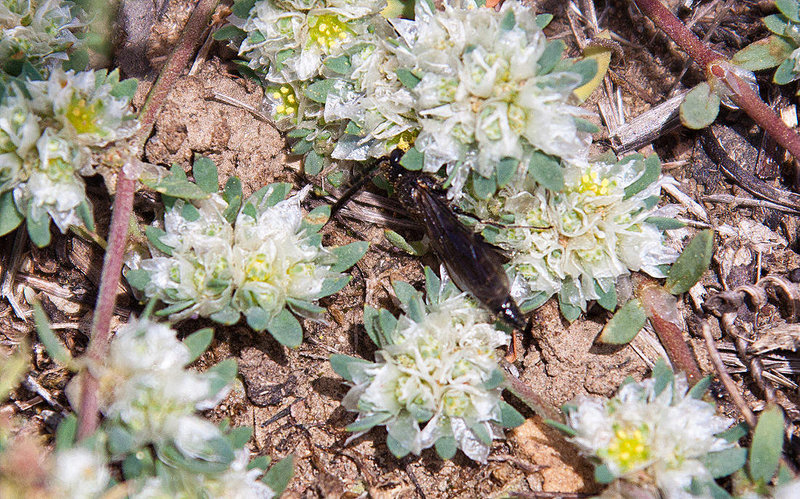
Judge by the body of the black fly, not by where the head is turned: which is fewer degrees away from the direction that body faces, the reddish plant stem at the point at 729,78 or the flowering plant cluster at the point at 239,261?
the flowering plant cluster

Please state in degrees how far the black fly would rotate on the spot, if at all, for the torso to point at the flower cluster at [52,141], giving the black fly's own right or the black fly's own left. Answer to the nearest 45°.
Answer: approximately 45° to the black fly's own left

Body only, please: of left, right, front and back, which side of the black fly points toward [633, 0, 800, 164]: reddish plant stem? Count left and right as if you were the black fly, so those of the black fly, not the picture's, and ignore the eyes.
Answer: right

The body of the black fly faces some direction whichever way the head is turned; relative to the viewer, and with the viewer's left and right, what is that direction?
facing away from the viewer and to the left of the viewer

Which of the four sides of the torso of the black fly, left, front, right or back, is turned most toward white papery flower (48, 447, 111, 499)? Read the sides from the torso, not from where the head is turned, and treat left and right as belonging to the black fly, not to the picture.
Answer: left

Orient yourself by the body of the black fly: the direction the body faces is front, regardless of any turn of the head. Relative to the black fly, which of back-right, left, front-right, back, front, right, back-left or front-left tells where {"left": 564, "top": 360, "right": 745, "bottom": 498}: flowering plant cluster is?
back

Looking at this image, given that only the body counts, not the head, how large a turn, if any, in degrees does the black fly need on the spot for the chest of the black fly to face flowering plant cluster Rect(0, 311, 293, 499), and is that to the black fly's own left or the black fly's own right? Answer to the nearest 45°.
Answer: approximately 90° to the black fly's own left

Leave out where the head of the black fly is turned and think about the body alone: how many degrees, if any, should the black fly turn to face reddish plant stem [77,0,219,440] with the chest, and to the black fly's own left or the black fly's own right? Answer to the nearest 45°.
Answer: approximately 45° to the black fly's own left
